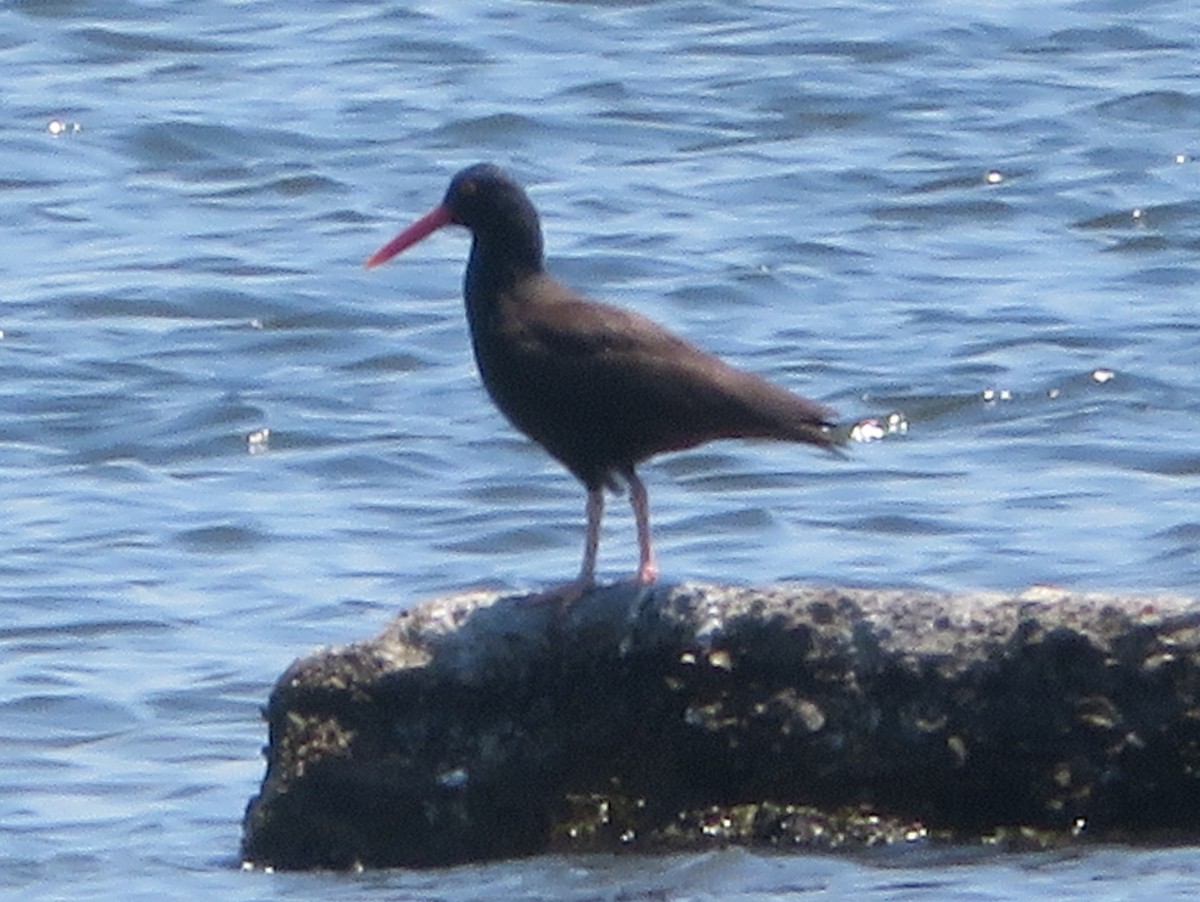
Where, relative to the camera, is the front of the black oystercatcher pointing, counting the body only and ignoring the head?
to the viewer's left
